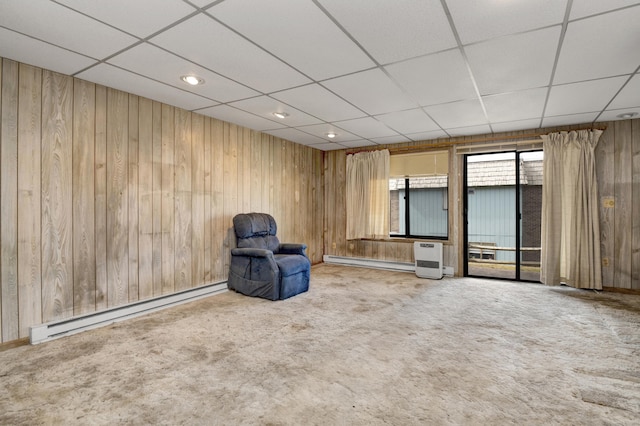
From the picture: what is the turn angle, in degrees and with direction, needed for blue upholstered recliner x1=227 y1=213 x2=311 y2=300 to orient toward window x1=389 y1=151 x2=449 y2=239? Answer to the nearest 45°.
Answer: approximately 90° to its left

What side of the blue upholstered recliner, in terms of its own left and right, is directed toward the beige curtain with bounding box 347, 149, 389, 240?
left

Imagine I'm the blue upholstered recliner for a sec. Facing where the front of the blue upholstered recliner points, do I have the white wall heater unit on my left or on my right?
on my left

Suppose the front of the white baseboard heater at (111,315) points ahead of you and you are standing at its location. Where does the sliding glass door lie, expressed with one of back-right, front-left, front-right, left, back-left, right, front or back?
front-left

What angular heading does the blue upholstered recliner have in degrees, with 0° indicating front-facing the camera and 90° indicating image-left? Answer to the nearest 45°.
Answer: approximately 315°

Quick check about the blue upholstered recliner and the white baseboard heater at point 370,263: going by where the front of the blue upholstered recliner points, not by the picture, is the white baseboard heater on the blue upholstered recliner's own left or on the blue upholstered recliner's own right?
on the blue upholstered recliner's own left

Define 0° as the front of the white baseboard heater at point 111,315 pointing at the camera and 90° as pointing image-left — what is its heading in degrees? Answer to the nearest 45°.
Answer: approximately 315°

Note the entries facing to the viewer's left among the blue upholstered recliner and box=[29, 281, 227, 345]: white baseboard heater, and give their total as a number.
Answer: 0

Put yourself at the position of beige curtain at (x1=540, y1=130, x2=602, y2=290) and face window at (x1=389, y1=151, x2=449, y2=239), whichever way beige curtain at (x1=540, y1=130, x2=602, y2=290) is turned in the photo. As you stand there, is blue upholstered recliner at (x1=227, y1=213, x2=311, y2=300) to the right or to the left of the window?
left

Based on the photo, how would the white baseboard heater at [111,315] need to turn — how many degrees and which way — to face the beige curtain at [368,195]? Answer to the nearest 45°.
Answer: approximately 45° to its left
